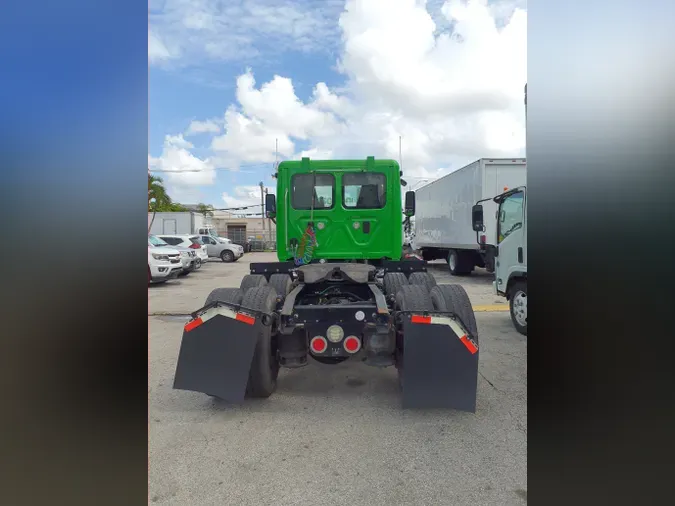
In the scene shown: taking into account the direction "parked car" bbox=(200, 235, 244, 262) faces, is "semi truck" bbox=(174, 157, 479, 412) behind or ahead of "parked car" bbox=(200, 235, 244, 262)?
ahead

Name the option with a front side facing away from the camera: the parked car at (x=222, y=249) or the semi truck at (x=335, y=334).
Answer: the semi truck

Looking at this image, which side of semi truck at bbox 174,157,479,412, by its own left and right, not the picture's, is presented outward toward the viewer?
back

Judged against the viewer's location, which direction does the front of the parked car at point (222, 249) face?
facing the viewer and to the right of the viewer

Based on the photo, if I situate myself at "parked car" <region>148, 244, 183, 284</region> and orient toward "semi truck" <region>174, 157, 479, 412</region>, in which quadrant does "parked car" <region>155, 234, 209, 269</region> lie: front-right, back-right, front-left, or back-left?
back-left

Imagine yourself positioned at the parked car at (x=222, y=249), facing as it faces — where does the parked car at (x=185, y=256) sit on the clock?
the parked car at (x=185, y=256) is roughly at 2 o'clock from the parked car at (x=222, y=249).

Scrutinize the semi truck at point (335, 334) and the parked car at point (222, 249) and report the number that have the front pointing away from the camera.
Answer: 1
